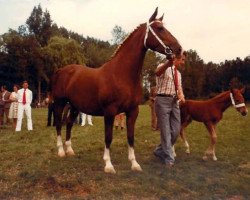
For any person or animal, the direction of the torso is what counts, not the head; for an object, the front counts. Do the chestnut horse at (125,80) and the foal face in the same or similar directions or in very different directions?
same or similar directions

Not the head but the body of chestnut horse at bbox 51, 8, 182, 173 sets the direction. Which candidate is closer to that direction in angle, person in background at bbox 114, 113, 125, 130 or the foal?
the foal

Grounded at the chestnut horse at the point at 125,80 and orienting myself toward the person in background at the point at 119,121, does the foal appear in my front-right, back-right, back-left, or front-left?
front-right

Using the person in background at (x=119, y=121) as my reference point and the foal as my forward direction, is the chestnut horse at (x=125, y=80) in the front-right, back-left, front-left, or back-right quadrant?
front-right

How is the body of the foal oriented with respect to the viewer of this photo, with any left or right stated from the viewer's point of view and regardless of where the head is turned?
facing the viewer and to the right of the viewer

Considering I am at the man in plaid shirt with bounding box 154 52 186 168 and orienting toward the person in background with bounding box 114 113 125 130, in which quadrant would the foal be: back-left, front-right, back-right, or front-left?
front-right

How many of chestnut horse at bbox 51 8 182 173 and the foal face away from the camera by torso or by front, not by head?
0
